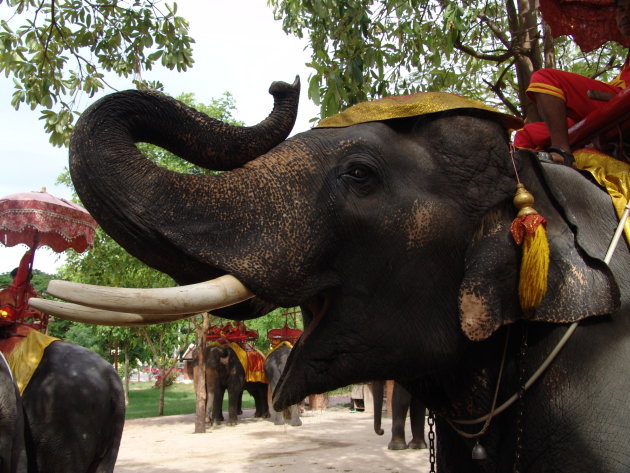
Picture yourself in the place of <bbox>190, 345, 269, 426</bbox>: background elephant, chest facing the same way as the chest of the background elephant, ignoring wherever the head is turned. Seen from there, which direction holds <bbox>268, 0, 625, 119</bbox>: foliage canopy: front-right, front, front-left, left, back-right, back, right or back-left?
front-left

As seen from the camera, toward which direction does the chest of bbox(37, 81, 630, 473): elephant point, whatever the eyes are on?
to the viewer's left

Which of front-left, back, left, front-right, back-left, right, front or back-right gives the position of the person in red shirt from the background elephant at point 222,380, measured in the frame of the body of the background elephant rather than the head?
front-left

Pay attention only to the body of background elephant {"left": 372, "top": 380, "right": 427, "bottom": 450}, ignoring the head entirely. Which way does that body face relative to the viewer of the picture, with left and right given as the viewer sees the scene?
facing to the left of the viewer

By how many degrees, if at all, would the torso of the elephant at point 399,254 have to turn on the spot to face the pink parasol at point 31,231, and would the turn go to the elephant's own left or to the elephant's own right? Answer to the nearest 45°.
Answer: approximately 45° to the elephant's own right

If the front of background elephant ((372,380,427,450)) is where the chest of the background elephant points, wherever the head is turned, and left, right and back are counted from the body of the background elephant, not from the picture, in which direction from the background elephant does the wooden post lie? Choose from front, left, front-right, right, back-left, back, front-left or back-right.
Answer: front-right

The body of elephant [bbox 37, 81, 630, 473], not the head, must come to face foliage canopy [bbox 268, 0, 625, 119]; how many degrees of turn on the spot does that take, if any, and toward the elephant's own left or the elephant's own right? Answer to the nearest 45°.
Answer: approximately 90° to the elephant's own right

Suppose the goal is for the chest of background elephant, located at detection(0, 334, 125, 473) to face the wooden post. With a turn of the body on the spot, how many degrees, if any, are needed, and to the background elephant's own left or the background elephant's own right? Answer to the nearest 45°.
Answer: approximately 45° to the background elephant's own right

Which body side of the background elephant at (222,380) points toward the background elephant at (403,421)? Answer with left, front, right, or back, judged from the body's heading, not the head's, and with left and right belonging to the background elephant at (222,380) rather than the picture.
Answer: left

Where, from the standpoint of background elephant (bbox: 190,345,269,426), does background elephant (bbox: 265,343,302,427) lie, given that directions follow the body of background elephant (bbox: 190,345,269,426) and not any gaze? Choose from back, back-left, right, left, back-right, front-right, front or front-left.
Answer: left
